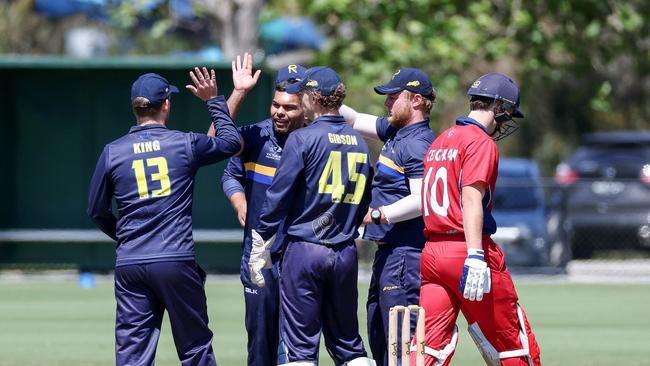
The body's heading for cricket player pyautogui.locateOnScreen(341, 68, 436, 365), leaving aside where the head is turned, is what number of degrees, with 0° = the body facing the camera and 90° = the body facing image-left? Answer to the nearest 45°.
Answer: approximately 45°

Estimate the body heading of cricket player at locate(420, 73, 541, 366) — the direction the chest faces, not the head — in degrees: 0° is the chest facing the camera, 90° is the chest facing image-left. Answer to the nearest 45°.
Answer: approximately 225°

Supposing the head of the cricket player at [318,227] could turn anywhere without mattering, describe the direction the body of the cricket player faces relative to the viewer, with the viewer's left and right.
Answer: facing away from the viewer and to the left of the viewer

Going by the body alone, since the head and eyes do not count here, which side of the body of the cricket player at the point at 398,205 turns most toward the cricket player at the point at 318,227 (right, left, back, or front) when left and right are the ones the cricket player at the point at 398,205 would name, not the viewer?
front

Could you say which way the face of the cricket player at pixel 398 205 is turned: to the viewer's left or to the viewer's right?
to the viewer's left

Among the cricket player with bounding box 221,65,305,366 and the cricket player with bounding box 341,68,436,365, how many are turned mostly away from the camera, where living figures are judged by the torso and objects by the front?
0

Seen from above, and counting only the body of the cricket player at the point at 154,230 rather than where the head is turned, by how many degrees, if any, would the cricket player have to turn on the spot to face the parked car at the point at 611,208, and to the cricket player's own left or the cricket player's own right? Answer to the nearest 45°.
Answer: approximately 45° to the cricket player's own right

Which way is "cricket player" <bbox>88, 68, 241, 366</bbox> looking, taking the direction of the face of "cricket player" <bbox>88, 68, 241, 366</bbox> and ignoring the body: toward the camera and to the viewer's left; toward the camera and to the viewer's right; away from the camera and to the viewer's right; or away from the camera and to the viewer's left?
away from the camera and to the viewer's right
